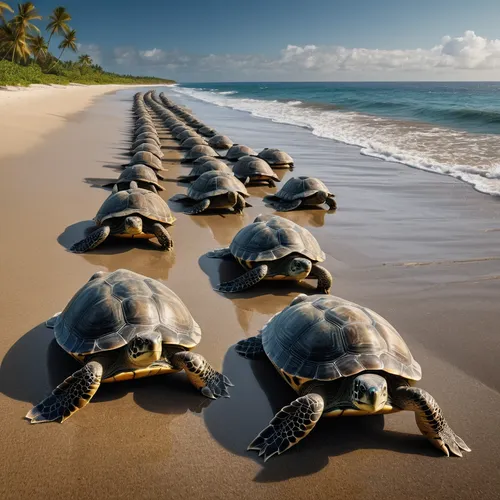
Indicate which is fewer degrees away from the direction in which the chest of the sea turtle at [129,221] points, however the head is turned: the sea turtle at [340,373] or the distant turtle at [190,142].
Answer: the sea turtle

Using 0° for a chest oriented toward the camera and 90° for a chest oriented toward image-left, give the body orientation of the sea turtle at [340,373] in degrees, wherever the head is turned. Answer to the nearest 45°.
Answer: approximately 315°

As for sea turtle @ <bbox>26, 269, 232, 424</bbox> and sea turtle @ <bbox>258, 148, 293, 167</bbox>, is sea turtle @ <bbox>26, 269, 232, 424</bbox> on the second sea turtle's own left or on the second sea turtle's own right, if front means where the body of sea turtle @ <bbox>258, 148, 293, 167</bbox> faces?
on the second sea turtle's own right

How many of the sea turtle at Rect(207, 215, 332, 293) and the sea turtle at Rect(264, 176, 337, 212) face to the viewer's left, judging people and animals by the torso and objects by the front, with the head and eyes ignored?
0

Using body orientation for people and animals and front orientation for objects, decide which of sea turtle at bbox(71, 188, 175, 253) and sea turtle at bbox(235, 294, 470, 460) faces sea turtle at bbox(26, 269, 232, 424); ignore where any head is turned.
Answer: sea turtle at bbox(71, 188, 175, 253)

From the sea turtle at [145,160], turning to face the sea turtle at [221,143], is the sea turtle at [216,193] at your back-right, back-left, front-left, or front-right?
back-right

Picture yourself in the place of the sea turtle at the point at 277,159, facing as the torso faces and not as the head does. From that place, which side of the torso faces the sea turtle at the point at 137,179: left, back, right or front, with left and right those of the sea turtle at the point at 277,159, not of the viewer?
right

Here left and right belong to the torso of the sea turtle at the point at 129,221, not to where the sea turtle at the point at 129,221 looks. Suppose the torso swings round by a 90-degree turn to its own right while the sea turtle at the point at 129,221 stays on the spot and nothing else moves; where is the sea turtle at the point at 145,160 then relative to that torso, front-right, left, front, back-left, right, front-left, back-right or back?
right

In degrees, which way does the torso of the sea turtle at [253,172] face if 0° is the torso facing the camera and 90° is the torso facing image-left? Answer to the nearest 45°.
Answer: approximately 315°

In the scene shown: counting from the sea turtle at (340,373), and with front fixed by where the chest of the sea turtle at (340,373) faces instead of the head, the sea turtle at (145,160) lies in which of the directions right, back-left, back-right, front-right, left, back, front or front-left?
back

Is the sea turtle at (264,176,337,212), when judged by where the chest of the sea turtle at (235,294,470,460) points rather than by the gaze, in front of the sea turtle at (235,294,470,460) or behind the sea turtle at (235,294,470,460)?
behind
